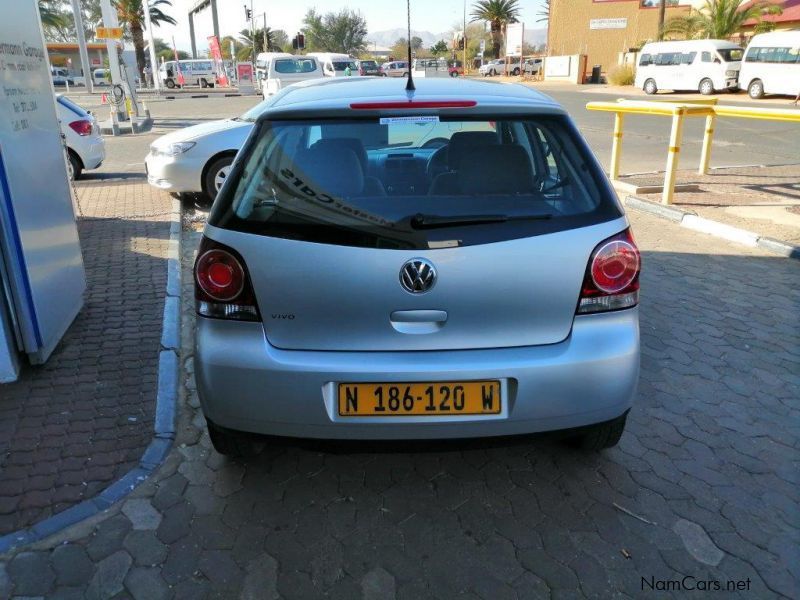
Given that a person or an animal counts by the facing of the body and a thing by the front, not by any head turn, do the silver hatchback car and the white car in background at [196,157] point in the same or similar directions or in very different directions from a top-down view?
very different directions

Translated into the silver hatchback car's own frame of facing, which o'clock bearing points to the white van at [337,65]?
The white van is roughly at 12 o'clock from the silver hatchback car.

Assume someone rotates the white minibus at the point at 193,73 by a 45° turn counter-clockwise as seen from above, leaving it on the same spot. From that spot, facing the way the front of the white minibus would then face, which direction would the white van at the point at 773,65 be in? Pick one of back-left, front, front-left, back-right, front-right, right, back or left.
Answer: left

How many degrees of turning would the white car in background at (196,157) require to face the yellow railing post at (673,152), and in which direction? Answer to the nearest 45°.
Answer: approximately 135° to its left

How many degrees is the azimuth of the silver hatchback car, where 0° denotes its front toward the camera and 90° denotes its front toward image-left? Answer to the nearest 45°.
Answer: approximately 180°

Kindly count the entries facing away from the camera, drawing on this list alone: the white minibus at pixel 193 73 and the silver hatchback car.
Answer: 1

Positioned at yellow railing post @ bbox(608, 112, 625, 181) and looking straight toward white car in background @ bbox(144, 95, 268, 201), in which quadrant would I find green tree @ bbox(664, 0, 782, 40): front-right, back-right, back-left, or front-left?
back-right

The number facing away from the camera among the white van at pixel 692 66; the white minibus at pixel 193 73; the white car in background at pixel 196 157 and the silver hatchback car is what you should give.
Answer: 1

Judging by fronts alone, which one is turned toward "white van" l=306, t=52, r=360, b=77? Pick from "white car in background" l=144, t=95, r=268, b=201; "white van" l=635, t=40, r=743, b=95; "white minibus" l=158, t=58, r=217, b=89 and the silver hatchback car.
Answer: the silver hatchback car

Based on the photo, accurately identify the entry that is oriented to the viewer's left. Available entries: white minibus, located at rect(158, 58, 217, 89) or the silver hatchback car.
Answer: the white minibus

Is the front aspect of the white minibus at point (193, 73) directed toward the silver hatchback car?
no

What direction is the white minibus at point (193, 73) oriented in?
to the viewer's left

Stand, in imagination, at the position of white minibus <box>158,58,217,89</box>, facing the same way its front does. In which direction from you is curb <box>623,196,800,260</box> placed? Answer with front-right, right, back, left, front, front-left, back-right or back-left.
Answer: left

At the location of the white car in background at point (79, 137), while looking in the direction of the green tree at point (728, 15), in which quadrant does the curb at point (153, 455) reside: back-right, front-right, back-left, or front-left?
back-right

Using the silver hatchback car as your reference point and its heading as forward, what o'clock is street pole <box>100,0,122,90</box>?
The street pole is roughly at 11 o'clock from the silver hatchback car.

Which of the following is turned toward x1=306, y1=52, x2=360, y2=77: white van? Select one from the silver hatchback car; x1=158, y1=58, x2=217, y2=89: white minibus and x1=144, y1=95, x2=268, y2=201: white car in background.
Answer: the silver hatchback car
